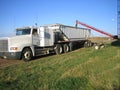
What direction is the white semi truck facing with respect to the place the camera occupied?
facing the viewer and to the left of the viewer
